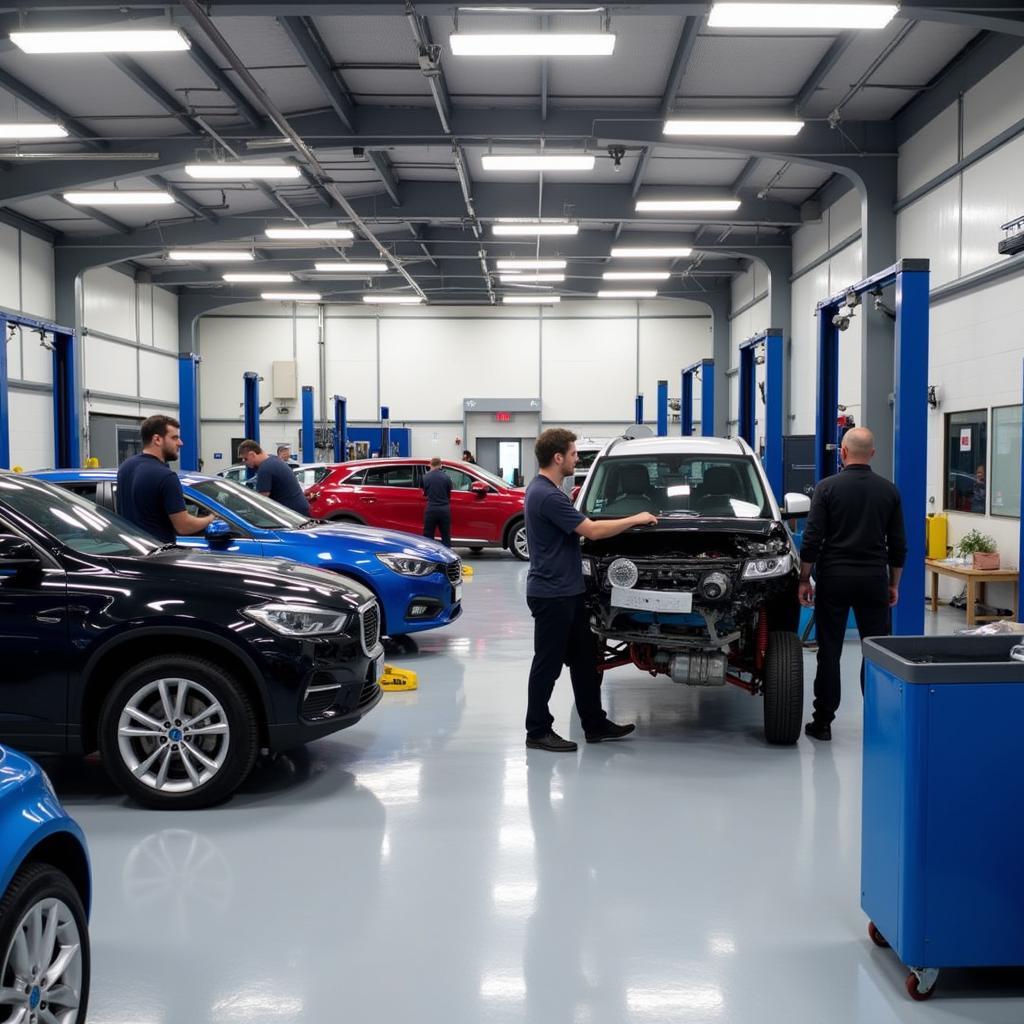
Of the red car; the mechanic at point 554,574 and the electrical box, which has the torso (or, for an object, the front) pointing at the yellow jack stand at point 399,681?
the electrical box

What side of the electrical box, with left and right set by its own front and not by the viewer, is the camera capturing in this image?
front

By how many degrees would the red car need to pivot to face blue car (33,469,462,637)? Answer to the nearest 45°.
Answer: approximately 90° to its right

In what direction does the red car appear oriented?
to the viewer's right

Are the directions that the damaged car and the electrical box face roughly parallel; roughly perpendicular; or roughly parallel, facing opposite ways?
roughly parallel

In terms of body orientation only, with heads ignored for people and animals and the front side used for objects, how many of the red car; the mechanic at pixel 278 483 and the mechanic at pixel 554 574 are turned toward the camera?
0

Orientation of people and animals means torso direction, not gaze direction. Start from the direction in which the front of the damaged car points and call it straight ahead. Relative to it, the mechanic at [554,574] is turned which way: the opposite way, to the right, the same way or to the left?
to the left

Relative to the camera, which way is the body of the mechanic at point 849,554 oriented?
away from the camera

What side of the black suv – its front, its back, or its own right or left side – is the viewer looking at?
right

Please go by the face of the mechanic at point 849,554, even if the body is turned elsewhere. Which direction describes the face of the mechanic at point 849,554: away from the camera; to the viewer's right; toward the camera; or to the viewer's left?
away from the camera

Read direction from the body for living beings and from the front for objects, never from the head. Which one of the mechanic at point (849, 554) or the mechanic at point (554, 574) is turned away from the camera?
the mechanic at point (849, 554)

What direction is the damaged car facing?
toward the camera

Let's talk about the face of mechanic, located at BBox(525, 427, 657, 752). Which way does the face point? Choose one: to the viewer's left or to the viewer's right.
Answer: to the viewer's right

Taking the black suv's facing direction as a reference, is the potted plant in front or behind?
in front

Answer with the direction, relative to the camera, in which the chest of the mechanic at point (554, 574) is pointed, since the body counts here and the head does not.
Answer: to the viewer's right
